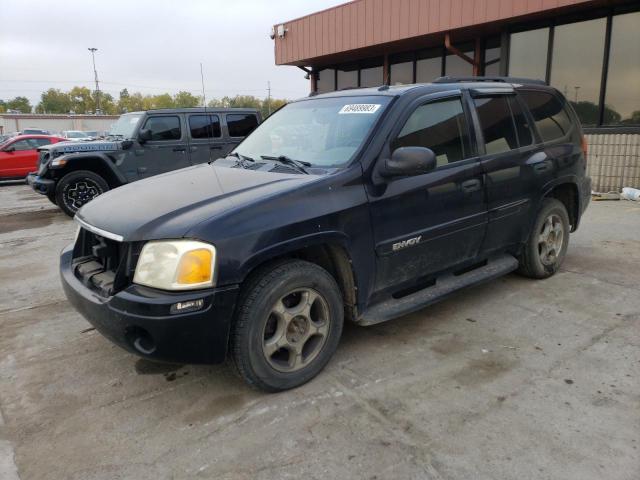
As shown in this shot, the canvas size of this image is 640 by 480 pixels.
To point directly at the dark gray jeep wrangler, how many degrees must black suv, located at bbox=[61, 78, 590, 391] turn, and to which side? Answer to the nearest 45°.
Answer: approximately 90° to its right

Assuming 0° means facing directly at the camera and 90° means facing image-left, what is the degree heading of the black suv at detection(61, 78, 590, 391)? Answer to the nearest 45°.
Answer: approximately 45°
